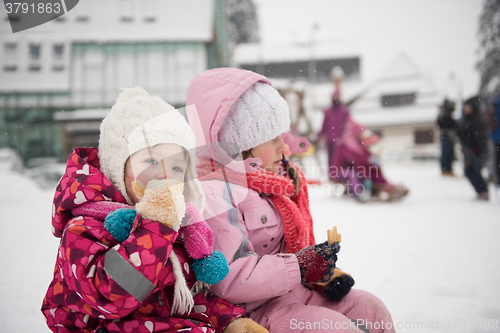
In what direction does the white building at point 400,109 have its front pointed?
toward the camera

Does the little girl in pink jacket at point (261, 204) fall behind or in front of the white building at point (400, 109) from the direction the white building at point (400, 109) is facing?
in front

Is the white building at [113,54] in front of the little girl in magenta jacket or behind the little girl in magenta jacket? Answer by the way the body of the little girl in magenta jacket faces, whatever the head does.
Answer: behind

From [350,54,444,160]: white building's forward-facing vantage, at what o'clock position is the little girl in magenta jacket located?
The little girl in magenta jacket is roughly at 12 o'clock from the white building.

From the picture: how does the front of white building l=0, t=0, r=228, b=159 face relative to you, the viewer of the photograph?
facing the viewer

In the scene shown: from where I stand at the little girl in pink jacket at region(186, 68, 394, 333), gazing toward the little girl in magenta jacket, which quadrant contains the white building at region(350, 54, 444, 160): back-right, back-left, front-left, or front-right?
back-right

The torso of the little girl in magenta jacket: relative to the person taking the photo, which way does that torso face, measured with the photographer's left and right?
facing the viewer and to the right of the viewer

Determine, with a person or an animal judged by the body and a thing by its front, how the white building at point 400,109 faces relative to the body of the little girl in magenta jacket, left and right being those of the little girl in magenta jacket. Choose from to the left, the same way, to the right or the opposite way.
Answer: to the right

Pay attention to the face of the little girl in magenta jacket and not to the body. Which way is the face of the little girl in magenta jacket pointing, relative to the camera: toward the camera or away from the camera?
toward the camera

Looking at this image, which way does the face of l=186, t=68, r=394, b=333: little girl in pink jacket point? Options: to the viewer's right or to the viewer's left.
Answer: to the viewer's right

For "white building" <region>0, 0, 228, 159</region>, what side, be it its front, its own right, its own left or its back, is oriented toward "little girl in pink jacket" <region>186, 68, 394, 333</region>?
front

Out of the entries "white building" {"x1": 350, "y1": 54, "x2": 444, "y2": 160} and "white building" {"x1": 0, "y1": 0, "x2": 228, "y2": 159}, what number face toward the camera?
2
